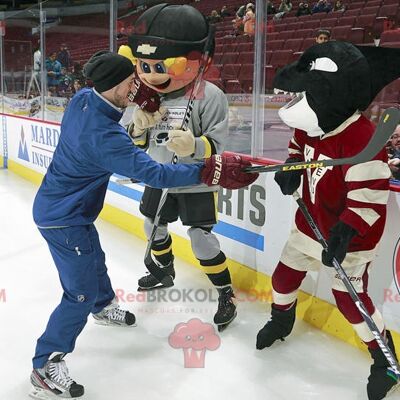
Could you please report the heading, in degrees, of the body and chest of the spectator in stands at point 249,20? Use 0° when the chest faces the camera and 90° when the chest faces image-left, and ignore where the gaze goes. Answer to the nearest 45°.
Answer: approximately 45°

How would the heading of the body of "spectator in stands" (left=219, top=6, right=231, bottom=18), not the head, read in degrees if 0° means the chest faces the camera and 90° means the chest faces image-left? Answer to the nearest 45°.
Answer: approximately 45°

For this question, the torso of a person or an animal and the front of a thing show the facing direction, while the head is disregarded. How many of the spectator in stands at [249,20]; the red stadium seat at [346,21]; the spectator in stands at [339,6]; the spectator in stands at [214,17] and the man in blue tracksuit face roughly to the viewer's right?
1

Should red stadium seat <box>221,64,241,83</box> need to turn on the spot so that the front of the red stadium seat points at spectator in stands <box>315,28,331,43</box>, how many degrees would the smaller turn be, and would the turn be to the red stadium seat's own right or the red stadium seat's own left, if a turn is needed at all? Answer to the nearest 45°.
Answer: approximately 90° to the red stadium seat's own left

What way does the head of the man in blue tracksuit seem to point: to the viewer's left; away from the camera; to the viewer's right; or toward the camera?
to the viewer's right

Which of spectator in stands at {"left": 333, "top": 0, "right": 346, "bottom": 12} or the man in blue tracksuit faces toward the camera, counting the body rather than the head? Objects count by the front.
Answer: the spectator in stands

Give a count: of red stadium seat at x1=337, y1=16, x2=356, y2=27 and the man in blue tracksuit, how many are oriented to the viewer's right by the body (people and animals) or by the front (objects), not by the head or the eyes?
1

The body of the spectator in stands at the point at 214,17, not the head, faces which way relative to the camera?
toward the camera

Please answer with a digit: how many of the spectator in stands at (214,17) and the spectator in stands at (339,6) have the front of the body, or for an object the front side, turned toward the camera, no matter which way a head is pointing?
2

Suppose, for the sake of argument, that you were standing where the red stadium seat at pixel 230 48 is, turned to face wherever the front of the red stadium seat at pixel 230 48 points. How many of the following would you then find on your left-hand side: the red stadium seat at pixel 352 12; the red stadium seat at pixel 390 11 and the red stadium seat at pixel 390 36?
3

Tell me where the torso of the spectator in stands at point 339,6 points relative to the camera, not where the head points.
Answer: toward the camera

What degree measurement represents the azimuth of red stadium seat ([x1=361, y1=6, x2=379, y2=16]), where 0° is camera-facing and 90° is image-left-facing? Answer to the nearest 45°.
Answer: approximately 45°

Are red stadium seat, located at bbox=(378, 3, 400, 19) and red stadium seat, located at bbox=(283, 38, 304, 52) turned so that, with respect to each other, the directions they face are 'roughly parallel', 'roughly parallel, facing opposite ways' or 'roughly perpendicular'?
roughly parallel

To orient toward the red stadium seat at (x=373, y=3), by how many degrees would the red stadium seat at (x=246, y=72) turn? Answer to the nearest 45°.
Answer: approximately 90° to its left

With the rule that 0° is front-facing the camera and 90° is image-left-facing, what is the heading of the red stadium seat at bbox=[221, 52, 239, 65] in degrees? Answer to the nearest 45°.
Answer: approximately 45°

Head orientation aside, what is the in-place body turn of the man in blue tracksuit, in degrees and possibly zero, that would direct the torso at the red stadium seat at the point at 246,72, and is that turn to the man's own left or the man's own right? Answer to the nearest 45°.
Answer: approximately 45° to the man's own left
